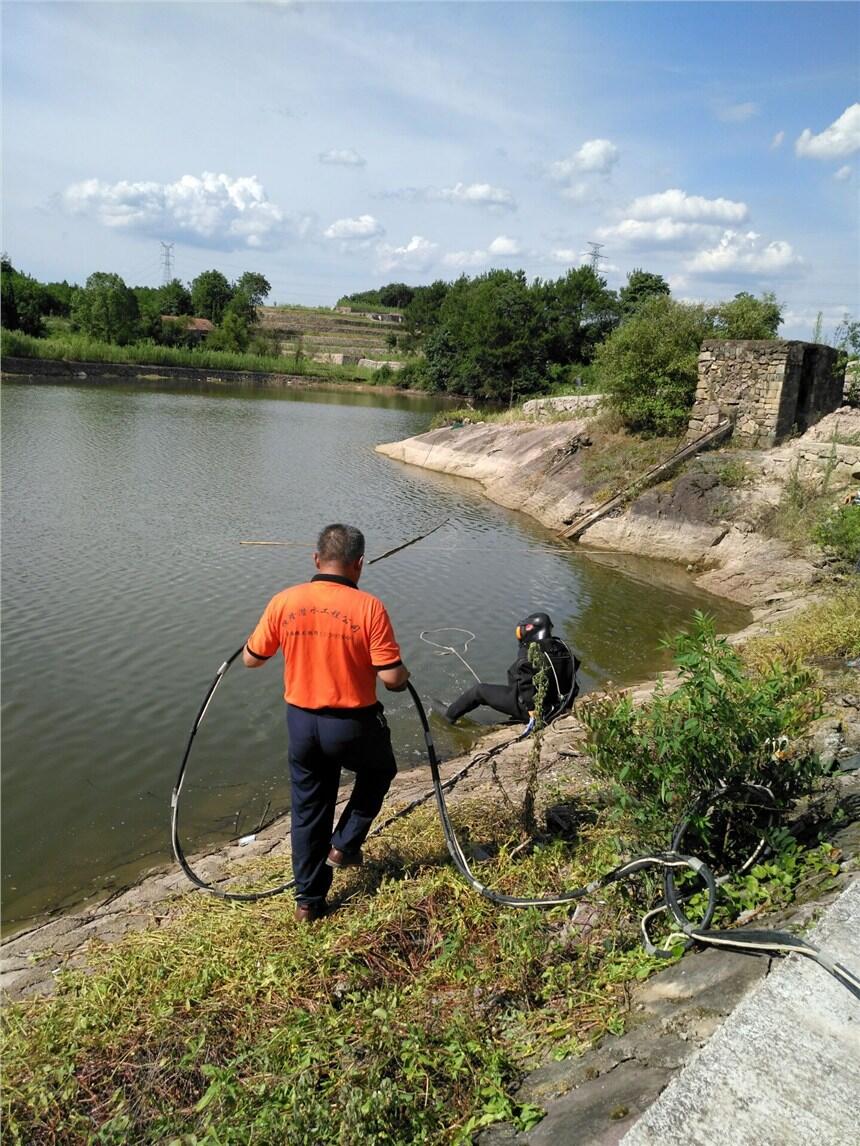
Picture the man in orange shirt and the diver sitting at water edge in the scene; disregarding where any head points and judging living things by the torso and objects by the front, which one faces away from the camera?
the man in orange shirt

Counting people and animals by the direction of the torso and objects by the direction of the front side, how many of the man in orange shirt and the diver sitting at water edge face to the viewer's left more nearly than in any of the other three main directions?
1

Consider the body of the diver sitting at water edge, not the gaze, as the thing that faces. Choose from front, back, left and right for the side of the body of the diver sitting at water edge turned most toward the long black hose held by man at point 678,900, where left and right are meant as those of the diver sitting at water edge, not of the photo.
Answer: left

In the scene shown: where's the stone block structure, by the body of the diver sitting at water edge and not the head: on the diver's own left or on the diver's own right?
on the diver's own right

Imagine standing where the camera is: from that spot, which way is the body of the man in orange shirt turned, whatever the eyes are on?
away from the camera

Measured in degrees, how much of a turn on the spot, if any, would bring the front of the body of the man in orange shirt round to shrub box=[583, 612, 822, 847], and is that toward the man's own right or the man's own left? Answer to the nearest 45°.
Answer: approximately 90° to the man's own right

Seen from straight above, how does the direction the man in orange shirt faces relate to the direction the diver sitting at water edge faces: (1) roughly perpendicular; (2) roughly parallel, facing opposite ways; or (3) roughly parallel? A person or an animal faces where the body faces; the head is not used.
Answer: roughly perpendicular

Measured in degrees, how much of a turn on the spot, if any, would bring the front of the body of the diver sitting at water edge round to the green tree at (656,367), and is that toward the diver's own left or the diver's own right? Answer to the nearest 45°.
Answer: approximately 90° to the diver's own right

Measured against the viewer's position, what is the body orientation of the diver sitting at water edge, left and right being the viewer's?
facing to the left of the viewer

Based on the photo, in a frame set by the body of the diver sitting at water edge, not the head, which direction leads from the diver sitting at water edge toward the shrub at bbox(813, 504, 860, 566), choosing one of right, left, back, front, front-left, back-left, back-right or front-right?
back-right

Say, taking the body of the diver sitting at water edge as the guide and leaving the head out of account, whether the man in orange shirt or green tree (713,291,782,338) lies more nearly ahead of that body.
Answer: the man in orange shirt
